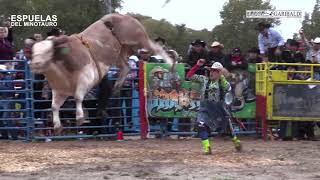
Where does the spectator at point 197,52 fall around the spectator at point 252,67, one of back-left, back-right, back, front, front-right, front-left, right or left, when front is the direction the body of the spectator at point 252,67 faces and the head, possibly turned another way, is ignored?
right

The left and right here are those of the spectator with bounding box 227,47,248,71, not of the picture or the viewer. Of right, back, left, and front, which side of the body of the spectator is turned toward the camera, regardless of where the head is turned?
front

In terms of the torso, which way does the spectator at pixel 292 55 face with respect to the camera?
toward the camera

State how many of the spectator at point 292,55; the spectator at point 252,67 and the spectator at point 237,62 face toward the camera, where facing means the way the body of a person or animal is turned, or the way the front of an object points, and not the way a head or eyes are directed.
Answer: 3

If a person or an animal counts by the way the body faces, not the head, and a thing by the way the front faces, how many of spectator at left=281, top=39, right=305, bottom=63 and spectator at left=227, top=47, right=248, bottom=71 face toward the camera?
2

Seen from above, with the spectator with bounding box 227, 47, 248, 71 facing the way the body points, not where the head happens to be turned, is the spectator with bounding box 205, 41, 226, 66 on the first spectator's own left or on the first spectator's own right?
on the first spectator's own right

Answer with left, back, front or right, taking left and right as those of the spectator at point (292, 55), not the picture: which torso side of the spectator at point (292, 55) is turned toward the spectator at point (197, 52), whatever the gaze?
right

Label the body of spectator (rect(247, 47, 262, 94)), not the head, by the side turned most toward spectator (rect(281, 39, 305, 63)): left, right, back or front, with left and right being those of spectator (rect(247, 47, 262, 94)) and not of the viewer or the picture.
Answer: left

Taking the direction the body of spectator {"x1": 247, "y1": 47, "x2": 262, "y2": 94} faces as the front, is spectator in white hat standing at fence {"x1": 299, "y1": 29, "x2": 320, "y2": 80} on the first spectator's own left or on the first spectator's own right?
on the first spectator's own left
